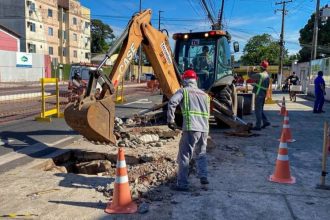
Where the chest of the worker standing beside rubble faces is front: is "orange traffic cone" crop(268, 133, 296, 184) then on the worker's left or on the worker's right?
on the worker's right

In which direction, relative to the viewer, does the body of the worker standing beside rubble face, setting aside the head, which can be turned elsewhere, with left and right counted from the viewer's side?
facing away from the viewer and to the left of the viewer

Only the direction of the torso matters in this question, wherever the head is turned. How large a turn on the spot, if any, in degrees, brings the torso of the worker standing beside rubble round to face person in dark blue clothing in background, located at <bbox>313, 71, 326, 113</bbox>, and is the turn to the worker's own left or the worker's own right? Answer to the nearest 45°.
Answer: approximately 90° to the worker's own right

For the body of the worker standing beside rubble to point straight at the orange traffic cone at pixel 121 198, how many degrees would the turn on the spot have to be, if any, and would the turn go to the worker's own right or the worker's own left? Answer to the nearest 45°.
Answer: approximately 90° to the worker's own left

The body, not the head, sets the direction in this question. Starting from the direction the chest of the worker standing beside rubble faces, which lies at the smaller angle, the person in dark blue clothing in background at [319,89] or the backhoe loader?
the backhoe loader
